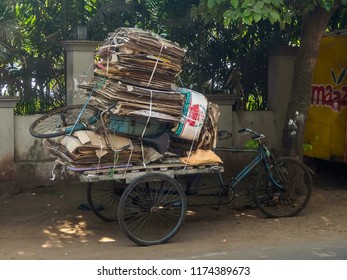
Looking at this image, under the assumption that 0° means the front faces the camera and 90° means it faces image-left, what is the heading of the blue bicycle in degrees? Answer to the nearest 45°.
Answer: approximately 270°

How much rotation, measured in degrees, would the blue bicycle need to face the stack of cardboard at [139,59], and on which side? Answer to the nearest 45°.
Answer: approximately 135° to its right
